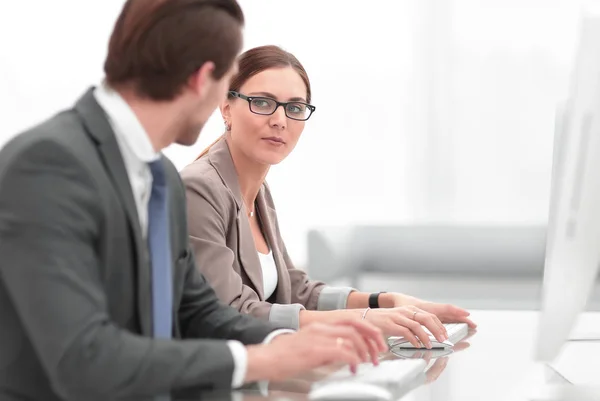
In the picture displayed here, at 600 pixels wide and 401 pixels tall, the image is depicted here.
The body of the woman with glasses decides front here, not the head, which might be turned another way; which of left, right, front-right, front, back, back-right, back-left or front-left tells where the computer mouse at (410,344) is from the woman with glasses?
front

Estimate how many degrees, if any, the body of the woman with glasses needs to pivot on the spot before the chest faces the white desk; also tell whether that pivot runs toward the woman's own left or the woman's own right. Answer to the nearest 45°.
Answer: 0° — they already face it

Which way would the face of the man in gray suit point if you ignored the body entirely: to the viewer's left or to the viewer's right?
to the viewer's right

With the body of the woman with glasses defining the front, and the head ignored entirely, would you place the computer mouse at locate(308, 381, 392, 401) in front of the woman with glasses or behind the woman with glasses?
in front

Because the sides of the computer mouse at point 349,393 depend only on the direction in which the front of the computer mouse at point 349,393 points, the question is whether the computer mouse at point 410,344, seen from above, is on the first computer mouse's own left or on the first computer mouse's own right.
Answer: on the first computer mouse's own left

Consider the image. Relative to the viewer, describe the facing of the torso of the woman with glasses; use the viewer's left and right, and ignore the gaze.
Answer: facing the viewer and to the right of the viewer

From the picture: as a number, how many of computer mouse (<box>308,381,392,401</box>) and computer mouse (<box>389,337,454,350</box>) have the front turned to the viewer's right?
2

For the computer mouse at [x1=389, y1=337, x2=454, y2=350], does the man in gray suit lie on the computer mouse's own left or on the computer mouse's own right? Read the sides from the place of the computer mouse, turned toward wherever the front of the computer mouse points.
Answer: on the computer mouse's own right

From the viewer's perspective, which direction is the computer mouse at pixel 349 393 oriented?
to the viewer's right

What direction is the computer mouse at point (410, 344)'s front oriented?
to the viewer's right
